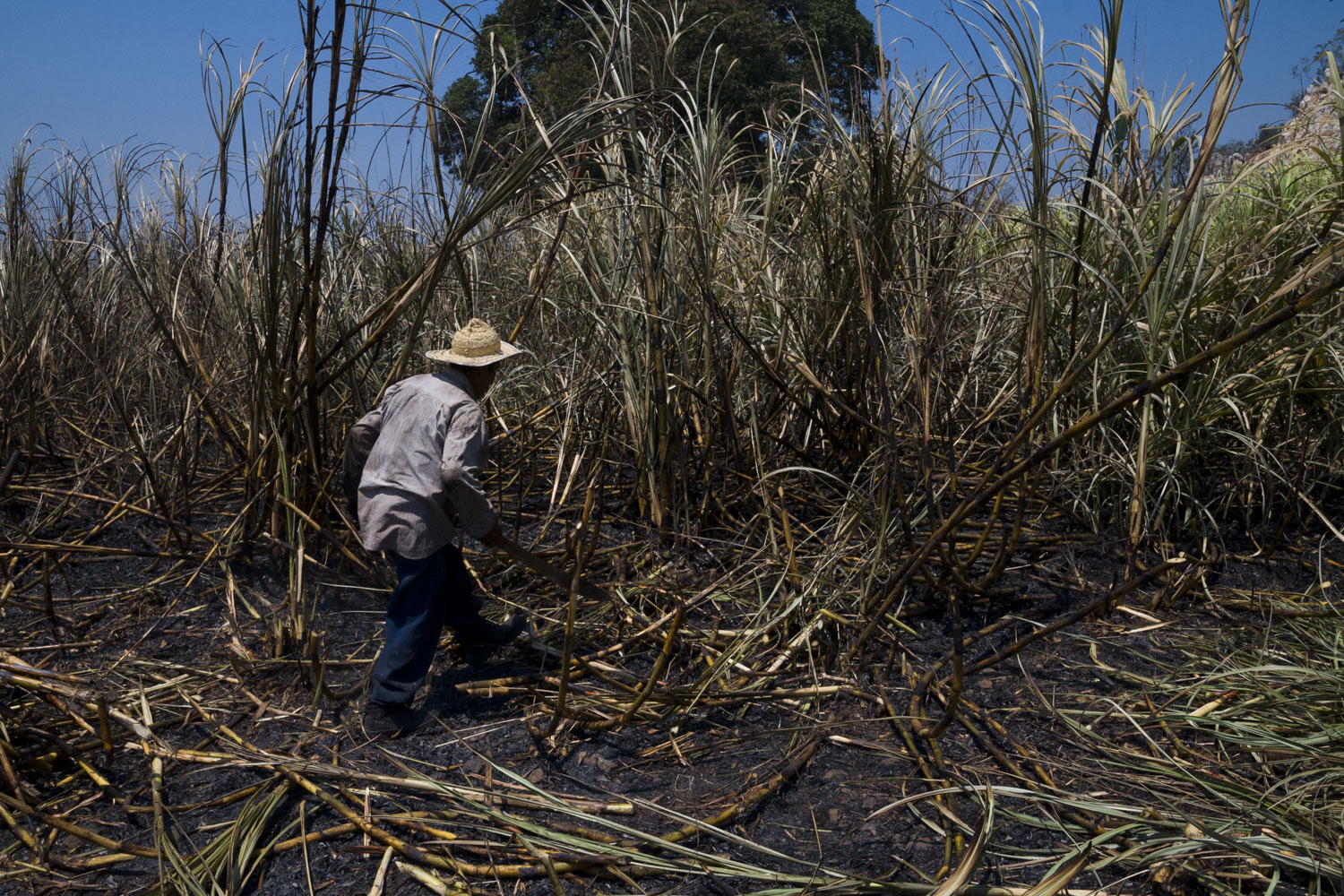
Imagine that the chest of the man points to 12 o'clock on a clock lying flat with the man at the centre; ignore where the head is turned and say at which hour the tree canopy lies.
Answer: The tree canopy is roughly at 11 o'clock from the man.

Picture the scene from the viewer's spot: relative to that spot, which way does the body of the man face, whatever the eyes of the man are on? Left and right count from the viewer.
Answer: facing away from the viewer and to the right of the viewer

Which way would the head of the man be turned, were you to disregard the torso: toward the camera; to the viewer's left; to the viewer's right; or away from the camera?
to the viewer's right
